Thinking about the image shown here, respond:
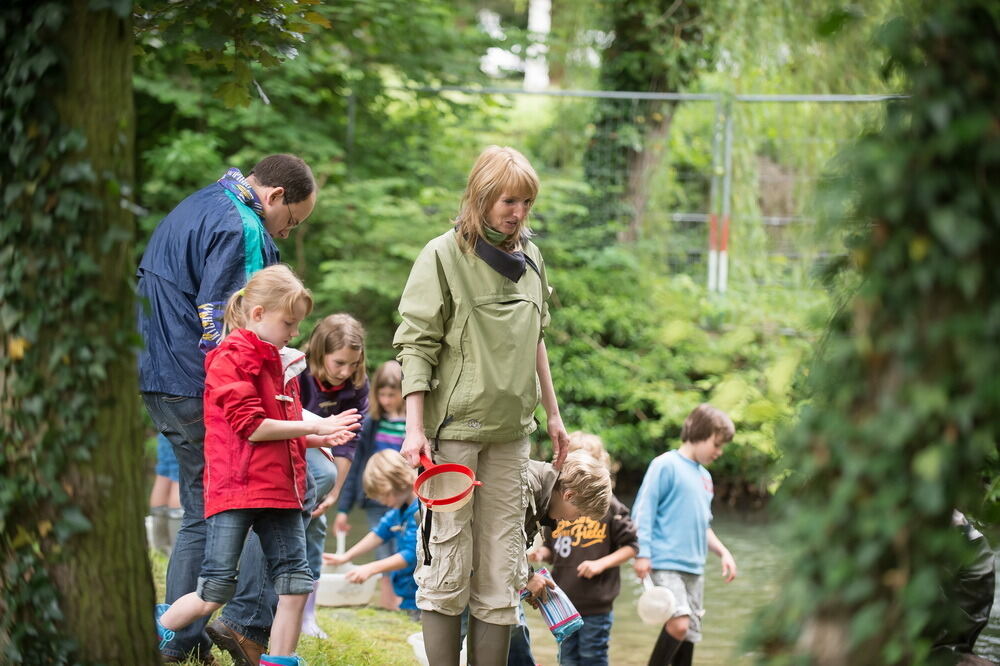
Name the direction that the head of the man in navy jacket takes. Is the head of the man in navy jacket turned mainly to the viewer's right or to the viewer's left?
to the viewer's right

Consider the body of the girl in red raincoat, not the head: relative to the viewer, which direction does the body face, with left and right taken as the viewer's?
facing to the right of the viewer

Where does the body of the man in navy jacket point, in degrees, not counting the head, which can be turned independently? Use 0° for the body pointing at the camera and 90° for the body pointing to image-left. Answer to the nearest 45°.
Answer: approximately 270°

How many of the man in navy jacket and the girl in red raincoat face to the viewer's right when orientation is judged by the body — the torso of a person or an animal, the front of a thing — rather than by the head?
2

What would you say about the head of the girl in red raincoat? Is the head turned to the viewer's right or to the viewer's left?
to the viewer's right

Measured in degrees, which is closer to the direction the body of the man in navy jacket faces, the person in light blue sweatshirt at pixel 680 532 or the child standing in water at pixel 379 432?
the person in light blue sweatshirt

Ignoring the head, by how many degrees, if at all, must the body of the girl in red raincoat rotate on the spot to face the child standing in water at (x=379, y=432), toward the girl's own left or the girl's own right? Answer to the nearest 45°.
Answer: approximately 90° to the girl's own left

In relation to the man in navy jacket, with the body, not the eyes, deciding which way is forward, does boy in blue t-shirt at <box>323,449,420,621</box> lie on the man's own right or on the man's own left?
on the man's own left
